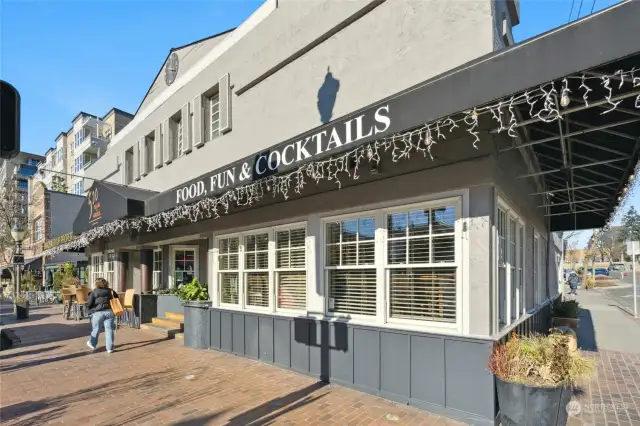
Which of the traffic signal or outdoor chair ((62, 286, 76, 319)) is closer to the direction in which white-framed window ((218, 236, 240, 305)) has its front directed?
the traffic signal

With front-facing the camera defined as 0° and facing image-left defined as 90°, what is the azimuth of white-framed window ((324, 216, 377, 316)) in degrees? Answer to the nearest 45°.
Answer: approximately 45°

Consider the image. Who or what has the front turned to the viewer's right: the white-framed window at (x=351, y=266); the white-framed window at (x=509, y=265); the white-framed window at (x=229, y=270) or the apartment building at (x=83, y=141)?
the white-framed window at (x=509, y=265)

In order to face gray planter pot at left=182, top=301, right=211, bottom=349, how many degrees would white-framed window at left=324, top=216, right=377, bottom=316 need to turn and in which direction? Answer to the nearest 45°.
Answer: approximately 90° to its right

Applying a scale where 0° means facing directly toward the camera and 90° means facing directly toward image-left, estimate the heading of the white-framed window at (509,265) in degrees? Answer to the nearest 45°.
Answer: approximately 270°

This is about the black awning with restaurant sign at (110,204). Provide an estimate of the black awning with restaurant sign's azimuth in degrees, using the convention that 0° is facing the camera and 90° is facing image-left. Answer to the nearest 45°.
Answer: approximately 45°
